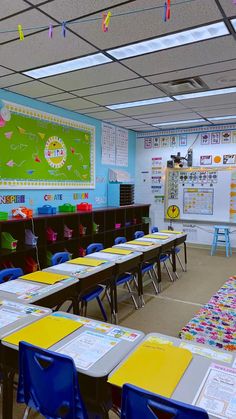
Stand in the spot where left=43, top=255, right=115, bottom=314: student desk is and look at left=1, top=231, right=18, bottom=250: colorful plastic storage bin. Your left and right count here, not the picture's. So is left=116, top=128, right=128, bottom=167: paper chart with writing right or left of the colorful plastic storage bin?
right

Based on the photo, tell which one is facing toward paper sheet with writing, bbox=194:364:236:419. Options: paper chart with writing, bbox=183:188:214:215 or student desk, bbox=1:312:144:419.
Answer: paper chart with writing, bbox=183:188:214:215

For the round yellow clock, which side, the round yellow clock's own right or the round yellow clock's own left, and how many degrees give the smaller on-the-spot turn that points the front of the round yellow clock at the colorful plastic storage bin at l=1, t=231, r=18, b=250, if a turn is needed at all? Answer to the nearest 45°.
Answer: approximately 45° to the round yellow clock's own right

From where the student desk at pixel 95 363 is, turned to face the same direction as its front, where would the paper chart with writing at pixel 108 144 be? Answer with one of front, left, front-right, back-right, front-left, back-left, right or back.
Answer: back-right

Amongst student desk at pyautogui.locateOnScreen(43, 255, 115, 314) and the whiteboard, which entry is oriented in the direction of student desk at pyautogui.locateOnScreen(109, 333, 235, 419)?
the whiteboard

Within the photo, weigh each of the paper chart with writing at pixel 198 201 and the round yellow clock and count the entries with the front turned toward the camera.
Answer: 2
